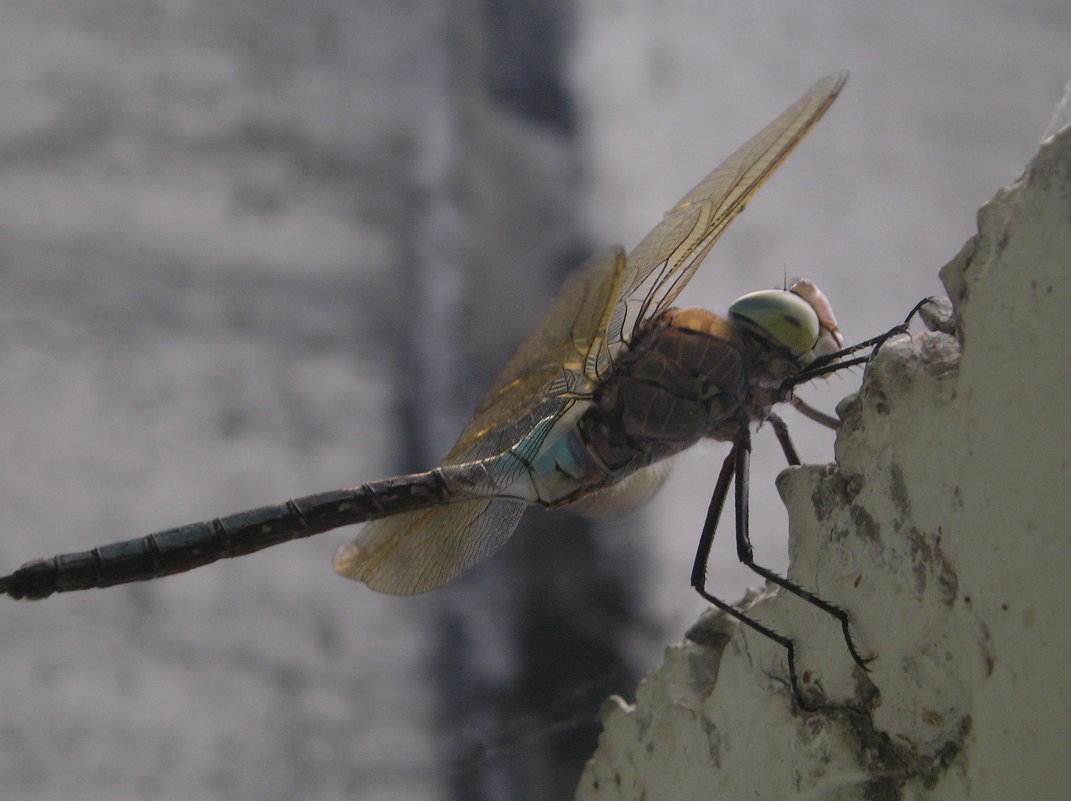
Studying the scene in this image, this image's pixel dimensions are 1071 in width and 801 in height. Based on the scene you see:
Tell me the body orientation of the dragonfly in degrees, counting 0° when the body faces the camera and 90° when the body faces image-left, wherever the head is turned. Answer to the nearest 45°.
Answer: approximately 270°
